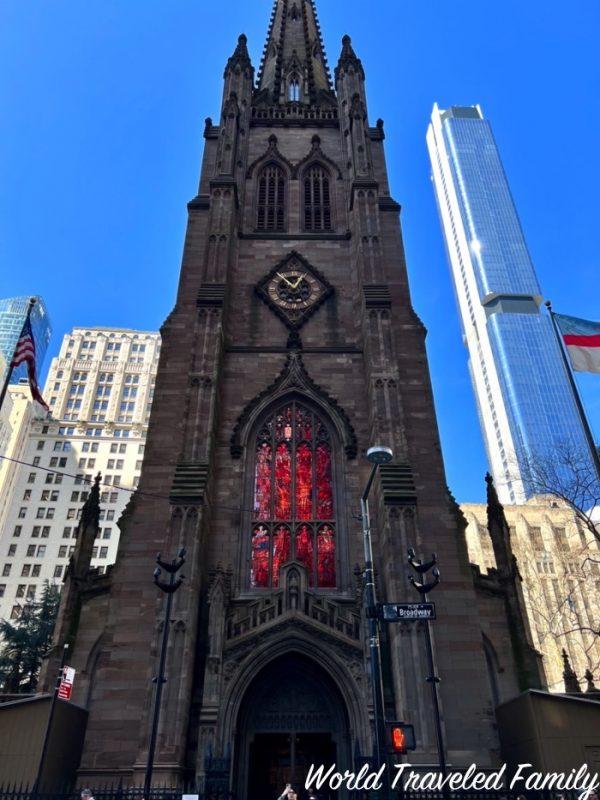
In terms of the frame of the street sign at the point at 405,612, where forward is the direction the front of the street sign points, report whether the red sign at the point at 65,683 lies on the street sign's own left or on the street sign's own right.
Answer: on the street sign's own right

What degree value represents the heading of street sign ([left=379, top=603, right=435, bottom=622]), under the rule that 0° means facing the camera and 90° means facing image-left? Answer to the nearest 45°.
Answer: approximately 0°

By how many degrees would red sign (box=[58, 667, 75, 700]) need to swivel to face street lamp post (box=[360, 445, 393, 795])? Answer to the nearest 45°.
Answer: approximately 45° to its left

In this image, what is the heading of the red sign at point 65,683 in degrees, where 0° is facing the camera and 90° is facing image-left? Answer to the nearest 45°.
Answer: approximately 0°

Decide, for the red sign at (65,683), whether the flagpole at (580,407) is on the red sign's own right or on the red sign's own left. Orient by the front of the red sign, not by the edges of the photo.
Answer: on the red sign's own left

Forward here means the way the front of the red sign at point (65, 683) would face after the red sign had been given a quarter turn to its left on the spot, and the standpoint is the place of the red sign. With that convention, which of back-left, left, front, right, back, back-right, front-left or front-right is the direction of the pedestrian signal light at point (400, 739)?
front-right

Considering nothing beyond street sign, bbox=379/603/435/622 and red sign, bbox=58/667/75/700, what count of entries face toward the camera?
2

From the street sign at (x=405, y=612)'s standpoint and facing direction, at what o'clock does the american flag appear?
The american flag is roughly at 3 o'clock from the street sign.
